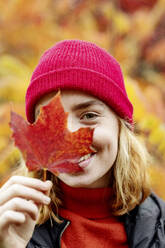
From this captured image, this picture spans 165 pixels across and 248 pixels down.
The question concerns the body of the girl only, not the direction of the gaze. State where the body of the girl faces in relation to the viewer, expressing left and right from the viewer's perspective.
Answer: facing the viewer

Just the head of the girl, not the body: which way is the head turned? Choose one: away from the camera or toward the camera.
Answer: toward the camera
